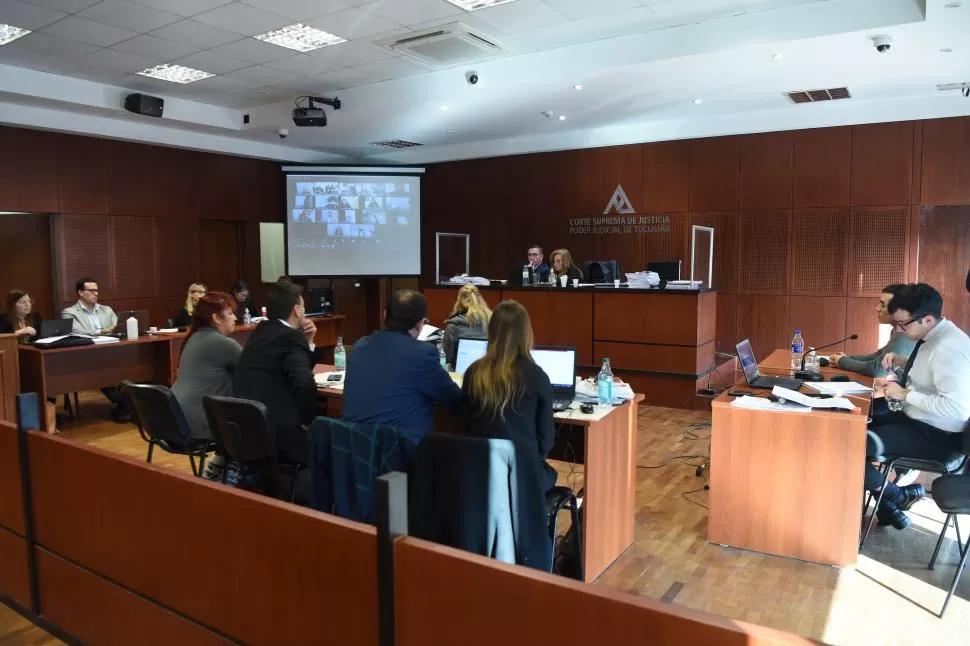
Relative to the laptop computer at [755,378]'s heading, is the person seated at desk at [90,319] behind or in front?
behind

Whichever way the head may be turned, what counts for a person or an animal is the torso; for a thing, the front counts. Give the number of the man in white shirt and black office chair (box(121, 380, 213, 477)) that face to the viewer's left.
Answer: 1

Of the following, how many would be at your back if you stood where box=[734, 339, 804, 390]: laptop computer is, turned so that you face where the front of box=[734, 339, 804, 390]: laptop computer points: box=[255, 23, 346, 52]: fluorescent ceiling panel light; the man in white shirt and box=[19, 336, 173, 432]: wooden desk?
2

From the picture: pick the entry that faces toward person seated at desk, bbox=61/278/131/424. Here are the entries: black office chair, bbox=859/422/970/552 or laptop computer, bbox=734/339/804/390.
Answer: the black office chair

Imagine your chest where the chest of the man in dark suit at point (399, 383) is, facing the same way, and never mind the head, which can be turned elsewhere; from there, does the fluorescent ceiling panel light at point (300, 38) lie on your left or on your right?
on your left

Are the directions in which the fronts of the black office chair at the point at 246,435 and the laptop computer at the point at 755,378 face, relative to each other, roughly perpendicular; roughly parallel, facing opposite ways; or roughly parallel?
roughly perpendicular

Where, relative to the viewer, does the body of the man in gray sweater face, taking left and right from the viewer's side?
facing to the left of the viewer

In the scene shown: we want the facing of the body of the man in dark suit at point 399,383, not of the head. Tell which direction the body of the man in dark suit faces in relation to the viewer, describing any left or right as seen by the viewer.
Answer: facing away from the viewer and to the right of the viewer

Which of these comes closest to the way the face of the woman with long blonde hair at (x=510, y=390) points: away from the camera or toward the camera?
away from the camera

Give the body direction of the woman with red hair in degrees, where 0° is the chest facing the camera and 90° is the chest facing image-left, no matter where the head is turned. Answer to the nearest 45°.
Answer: approximately 225°

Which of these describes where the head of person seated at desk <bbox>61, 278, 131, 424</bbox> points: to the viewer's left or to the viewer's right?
to the viewer's right

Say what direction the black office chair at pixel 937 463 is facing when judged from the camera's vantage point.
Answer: facing to the left of the viewer
